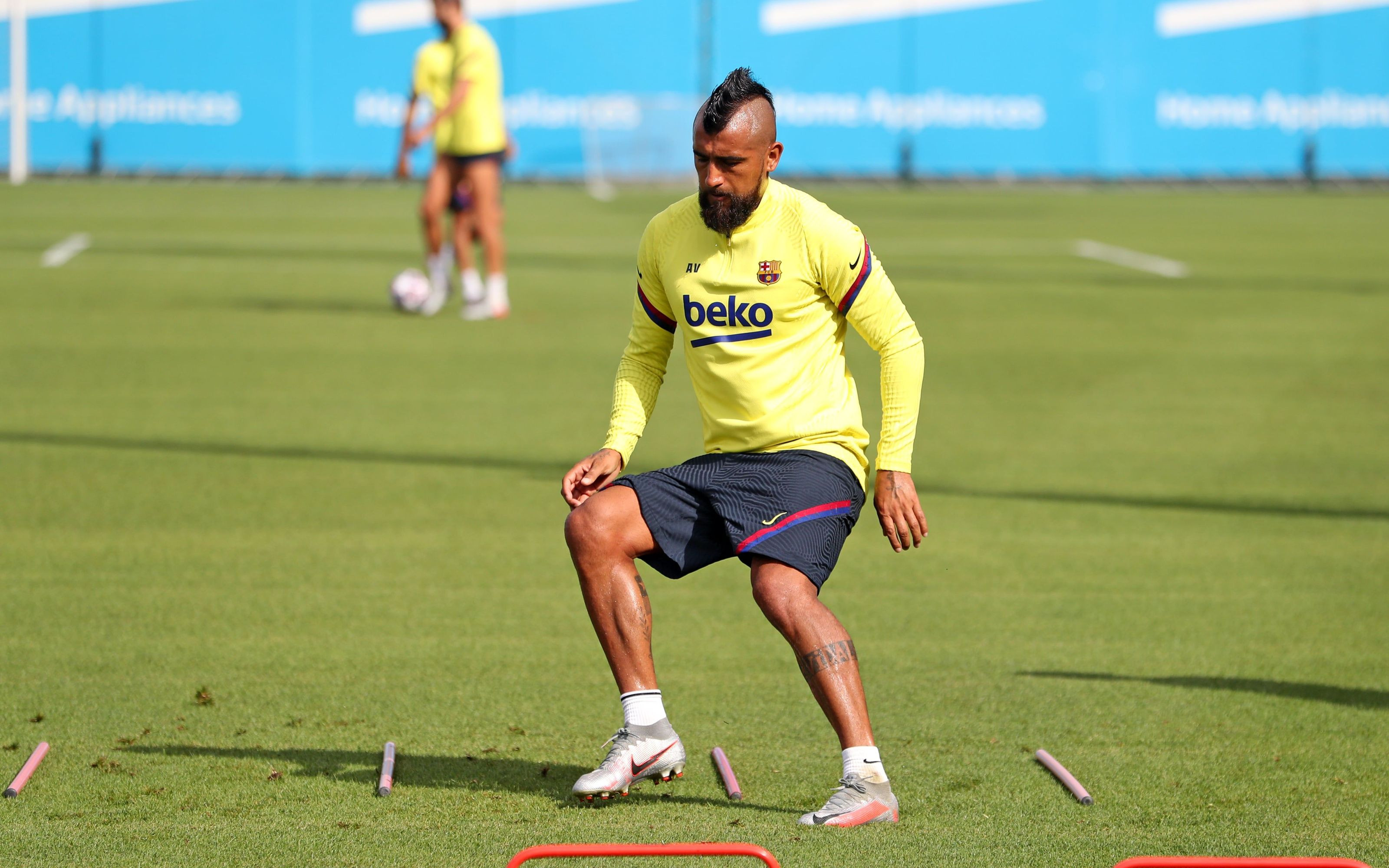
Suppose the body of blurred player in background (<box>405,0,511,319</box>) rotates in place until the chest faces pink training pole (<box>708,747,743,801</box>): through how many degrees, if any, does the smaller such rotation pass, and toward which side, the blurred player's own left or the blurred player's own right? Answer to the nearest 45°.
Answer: approximately 90° to the blurred player's own left

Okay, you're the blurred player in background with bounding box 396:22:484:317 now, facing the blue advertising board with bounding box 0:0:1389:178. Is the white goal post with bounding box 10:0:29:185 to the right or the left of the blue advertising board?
left

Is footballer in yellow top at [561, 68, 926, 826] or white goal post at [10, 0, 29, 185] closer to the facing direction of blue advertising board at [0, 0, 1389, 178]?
the footballer in yellow top

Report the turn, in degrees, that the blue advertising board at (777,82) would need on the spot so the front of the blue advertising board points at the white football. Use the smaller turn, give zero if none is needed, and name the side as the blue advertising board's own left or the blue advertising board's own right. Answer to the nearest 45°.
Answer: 0° — it already faces it

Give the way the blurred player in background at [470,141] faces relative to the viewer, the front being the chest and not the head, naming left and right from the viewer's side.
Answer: facing to the left of the viewer

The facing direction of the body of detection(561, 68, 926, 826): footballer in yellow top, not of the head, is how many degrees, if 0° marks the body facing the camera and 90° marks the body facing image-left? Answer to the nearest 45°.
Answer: approximately 45°

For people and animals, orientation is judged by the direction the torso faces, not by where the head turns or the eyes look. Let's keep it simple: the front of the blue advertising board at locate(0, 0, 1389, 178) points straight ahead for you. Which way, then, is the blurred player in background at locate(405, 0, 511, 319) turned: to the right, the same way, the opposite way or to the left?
to the right

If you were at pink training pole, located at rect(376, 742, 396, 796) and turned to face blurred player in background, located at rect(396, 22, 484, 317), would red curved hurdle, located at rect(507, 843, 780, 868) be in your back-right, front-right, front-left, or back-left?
back-right

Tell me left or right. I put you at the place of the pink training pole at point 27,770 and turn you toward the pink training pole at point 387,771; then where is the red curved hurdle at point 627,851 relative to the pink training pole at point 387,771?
right

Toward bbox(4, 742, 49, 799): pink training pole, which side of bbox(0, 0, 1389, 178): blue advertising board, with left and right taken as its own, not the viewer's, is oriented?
front

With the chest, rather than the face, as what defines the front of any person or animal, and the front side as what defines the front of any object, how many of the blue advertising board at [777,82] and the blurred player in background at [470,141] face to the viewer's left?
1

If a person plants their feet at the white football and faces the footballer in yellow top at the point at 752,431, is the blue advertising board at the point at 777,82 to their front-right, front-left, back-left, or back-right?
back-left

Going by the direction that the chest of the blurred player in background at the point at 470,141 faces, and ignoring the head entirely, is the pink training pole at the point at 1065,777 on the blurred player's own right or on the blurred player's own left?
on the blurred player's own left

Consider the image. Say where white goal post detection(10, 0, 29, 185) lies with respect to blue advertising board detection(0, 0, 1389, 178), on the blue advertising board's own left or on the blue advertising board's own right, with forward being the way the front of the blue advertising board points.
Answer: on the blue advertising board's own right
